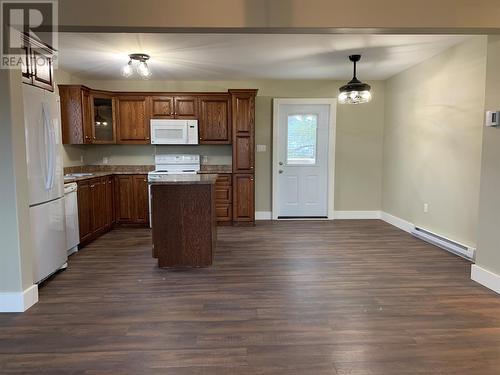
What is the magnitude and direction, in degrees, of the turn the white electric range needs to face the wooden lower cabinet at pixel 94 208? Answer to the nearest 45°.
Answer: approximately 45° to its right

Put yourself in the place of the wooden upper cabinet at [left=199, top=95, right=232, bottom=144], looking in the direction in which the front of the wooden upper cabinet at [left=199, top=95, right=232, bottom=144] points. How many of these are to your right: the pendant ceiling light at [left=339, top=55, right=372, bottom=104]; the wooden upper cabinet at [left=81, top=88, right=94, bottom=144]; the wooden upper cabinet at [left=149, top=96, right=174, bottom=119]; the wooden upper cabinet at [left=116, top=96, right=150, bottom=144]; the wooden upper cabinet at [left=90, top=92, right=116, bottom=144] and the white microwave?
5

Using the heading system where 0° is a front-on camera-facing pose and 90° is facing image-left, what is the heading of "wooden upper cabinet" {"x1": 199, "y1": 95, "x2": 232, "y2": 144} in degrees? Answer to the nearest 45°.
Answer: approximately 0°

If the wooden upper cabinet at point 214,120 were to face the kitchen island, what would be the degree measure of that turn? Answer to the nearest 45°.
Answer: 0° — it already faces it

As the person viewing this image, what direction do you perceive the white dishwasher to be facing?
facing the viewer and to the right of the viewer

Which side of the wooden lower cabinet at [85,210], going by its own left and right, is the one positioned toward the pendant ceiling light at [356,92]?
front

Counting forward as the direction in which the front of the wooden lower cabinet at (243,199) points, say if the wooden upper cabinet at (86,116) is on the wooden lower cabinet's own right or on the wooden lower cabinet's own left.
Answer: on the wooden lower cabinet's own right

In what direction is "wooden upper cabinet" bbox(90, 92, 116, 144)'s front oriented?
toward the camera

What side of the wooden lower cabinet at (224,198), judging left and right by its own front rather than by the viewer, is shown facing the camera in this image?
front

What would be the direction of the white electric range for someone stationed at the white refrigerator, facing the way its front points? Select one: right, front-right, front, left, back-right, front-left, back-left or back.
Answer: left

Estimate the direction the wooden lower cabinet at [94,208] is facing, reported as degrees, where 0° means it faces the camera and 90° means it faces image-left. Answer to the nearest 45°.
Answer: approximately 315°

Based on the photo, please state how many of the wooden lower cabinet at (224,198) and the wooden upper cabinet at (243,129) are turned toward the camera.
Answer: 2

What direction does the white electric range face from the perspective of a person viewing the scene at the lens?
facing the viewer
